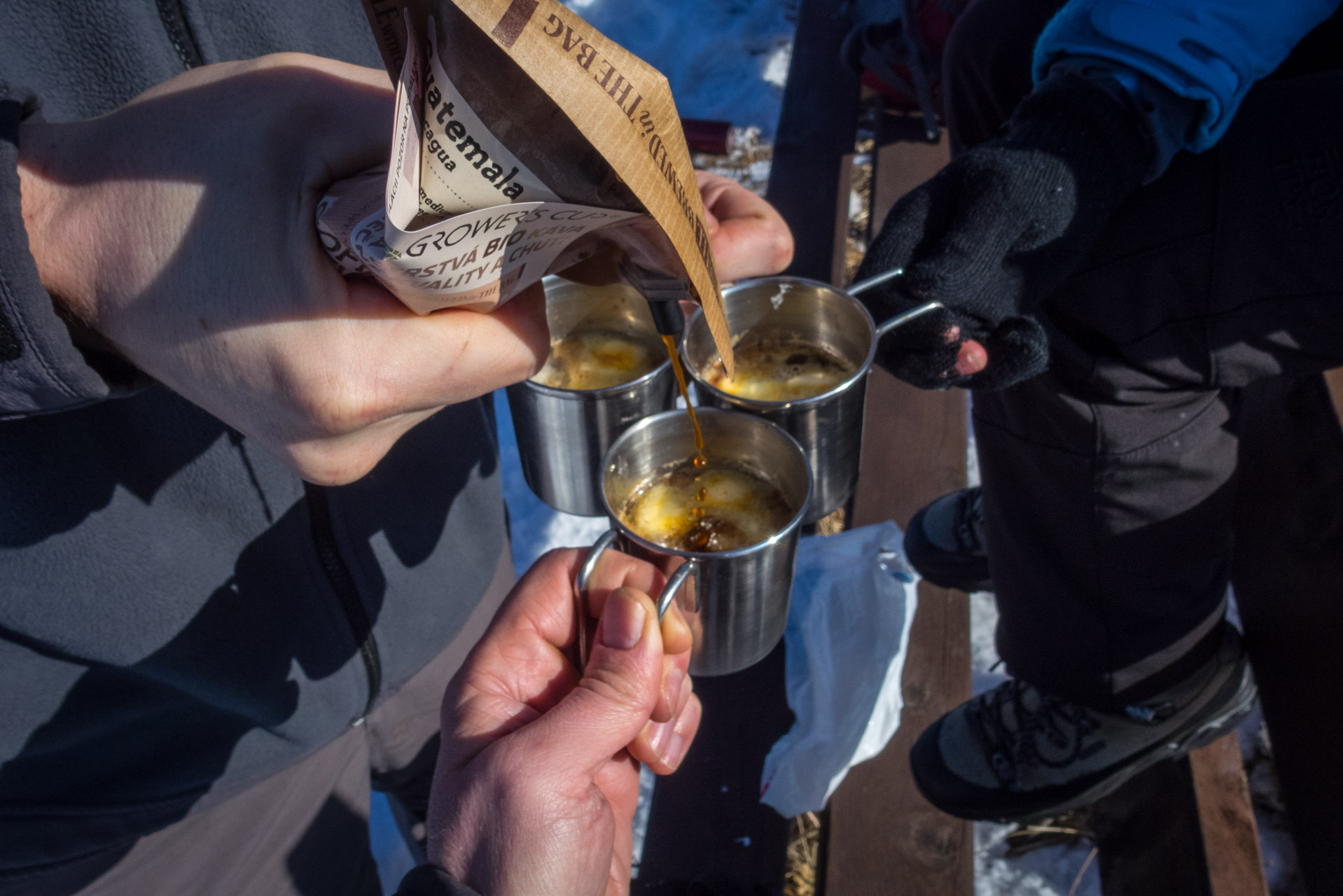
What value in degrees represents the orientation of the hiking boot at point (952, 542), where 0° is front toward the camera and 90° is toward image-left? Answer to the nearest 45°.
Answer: approximately 90°

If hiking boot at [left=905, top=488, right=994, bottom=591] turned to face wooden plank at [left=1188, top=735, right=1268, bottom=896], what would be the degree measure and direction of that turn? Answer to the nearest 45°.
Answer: approximately 135° to its left

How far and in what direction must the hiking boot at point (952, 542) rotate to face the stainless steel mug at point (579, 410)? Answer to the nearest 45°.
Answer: approximately 45° to its left
